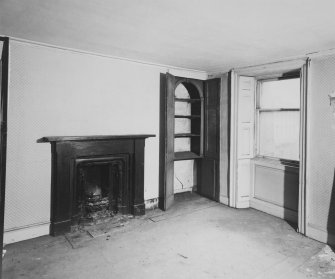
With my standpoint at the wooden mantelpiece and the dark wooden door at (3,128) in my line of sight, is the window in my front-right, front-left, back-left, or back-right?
back-left

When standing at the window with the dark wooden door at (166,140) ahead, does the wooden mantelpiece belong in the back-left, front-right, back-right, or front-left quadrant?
front-left

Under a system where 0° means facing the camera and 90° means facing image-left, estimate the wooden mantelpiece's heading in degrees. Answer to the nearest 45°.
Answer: approximately 315°

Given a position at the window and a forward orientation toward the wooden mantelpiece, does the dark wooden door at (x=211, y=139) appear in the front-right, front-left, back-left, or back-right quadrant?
front-right

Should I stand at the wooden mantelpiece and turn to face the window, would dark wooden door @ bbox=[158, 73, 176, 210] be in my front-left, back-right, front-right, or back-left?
front-left

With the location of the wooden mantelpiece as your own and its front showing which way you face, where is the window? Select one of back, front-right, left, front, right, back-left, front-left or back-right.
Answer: front-left

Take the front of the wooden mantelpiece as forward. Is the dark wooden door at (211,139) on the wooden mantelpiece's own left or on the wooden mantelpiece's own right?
on the wooden mantelpiece's own left

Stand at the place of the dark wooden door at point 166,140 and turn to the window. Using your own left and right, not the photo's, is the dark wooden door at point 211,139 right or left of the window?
left

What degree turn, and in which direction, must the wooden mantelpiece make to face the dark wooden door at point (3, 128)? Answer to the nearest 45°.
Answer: approximately 90° to its right

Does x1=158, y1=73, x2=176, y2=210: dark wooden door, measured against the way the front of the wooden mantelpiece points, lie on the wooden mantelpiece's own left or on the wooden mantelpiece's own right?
on the wooden mantelpiece's own left

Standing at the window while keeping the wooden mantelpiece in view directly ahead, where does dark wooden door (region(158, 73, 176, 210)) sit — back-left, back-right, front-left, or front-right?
front-right
